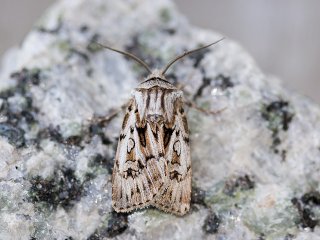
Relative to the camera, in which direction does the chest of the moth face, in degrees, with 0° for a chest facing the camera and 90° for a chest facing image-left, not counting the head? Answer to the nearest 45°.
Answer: approximately 180°
